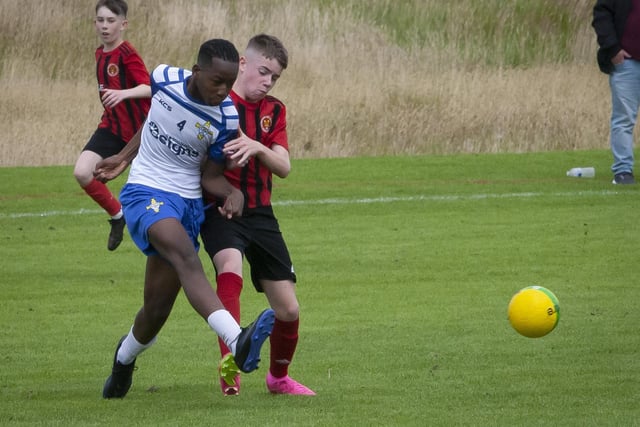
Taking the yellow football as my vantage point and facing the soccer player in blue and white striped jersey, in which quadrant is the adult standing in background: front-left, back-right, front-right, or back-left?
back-right

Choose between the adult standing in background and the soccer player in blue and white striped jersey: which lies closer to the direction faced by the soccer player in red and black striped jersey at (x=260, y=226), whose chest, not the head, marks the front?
the soccer player in blue and white striped jersey

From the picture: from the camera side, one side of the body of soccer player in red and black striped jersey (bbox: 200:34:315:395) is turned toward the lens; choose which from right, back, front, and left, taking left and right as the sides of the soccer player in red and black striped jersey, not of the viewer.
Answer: front

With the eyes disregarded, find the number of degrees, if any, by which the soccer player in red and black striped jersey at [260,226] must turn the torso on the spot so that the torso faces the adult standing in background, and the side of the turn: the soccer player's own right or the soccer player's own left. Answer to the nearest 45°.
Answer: approximately 135° to the soccer player's own left

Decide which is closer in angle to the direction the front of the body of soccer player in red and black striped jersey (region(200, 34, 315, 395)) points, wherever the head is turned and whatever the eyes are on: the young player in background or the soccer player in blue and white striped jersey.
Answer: the soccer player in blue and white striped jersey

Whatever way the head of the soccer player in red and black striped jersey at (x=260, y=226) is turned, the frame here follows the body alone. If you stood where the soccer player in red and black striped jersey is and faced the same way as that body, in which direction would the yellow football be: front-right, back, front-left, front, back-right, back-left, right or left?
left

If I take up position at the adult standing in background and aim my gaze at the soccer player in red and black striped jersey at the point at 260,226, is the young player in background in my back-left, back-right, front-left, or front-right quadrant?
front-right

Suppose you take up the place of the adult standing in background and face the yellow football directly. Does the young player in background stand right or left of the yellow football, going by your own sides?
right

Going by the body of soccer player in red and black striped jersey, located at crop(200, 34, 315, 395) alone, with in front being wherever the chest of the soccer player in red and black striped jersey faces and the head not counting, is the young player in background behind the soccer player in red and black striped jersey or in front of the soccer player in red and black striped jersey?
behind
